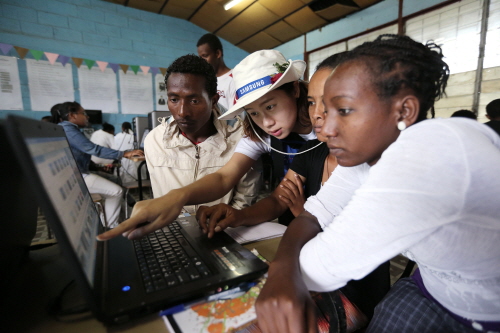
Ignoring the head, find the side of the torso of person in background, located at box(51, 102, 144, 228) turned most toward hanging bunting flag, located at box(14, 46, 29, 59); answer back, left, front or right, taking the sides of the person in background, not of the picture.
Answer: left

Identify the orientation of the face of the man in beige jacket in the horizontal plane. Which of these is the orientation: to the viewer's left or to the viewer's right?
to the viewer's left

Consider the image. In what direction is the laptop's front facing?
to the viewer's right

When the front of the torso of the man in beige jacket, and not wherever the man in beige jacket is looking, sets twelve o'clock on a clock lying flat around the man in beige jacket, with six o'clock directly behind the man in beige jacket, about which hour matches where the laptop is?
The laptop is roughly at 12 o'clock from the man in beige jacket.

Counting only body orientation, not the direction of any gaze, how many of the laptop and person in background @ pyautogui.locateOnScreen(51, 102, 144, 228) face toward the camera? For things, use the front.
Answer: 0

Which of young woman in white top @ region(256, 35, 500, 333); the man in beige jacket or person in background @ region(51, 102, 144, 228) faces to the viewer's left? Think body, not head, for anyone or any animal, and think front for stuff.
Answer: the young woman in white top

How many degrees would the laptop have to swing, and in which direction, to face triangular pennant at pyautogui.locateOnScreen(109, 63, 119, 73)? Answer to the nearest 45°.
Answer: approximately 90° to its left

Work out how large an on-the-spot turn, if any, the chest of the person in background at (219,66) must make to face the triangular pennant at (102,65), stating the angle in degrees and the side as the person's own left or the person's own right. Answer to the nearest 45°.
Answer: approximately 90° to the person's own right

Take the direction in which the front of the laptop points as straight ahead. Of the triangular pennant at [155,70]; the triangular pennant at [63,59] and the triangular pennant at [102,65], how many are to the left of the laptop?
3

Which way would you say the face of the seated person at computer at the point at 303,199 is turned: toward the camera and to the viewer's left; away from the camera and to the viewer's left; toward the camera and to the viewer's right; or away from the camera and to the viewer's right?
toward the camera and to the viewer's left

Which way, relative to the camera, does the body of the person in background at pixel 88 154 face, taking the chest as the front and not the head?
to the viewer's right

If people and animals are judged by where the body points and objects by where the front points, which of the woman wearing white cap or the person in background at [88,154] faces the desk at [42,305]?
the woman wearing white cap

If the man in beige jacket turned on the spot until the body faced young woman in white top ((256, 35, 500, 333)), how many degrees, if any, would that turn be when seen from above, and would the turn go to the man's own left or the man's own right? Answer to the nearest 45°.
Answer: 0° — they already face them

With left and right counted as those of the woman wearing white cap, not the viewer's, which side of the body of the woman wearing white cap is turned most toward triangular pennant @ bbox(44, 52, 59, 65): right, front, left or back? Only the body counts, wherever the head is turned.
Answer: right

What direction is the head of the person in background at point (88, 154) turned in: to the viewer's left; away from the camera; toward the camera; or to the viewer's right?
to the viewer's right

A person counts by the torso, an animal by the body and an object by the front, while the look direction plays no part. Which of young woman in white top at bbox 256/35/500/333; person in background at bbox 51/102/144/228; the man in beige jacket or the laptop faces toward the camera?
the man in beige jacket

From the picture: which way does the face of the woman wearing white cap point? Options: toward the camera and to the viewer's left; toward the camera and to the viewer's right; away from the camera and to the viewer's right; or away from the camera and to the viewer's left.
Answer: toward the camera and to the viewer's left

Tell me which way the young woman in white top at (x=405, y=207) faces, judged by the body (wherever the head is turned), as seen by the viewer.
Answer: to the viewer's left

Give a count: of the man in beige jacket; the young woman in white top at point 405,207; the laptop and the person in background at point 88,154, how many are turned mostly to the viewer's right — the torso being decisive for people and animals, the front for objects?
2
